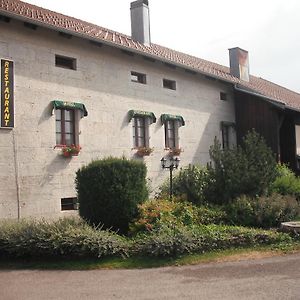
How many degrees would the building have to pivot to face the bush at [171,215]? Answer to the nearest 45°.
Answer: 0° — it already faces it

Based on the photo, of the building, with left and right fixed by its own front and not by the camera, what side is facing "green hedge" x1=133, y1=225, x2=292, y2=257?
front

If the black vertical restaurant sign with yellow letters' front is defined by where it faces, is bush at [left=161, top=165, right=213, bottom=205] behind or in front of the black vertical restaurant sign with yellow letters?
in front

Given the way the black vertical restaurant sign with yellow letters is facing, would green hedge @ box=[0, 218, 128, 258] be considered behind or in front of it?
in front

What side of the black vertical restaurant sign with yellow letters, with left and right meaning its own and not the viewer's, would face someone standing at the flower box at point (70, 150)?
left

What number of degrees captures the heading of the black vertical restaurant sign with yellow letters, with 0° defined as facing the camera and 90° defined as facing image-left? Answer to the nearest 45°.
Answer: approximately 315°

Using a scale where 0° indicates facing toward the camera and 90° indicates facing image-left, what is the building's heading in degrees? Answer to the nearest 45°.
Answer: approximately 315°

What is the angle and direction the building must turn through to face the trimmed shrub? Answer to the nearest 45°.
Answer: approximately 45° to its right

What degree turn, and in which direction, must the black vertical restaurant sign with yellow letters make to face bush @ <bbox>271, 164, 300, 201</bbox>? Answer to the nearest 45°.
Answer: approximately 45° to its left

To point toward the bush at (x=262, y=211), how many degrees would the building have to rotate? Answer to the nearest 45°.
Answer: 0° — it already faces it

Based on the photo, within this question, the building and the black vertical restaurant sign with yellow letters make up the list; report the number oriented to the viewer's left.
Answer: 0

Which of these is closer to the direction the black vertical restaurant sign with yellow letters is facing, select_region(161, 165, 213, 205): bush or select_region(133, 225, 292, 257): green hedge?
the green hedge
